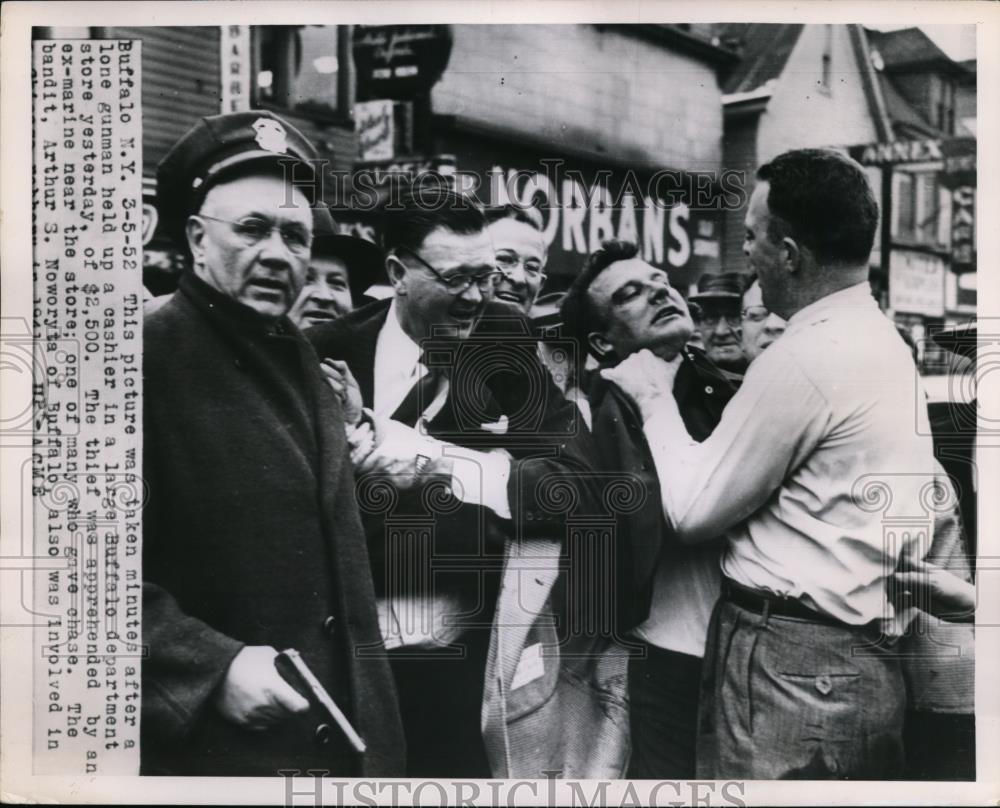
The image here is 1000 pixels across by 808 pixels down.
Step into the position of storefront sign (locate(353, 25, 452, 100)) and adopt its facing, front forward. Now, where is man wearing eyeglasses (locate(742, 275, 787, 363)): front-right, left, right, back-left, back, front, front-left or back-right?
left

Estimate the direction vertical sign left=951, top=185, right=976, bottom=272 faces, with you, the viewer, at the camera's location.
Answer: facing the viewer

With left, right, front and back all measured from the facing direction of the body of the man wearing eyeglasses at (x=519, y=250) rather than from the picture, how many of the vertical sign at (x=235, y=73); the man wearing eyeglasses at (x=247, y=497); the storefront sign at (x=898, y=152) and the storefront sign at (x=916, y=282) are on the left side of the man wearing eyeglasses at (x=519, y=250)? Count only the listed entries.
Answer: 2

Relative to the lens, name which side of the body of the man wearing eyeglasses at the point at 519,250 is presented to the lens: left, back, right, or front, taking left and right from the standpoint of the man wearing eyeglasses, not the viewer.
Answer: front

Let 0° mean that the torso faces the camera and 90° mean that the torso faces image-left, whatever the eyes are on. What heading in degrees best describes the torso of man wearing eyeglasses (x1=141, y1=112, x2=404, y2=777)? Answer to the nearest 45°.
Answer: approximately 315°

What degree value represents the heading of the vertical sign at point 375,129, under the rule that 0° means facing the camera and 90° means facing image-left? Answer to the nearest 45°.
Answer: approximately 0°

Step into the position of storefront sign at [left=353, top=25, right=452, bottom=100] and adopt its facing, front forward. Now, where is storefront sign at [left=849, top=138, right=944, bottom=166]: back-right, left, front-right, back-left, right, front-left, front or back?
left

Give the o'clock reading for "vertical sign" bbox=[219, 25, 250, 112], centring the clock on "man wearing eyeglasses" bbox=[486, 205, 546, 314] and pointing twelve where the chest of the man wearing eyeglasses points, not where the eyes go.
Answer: The vertical sign is roughly at 5 o'clock from the man wearing eyeglasses.
